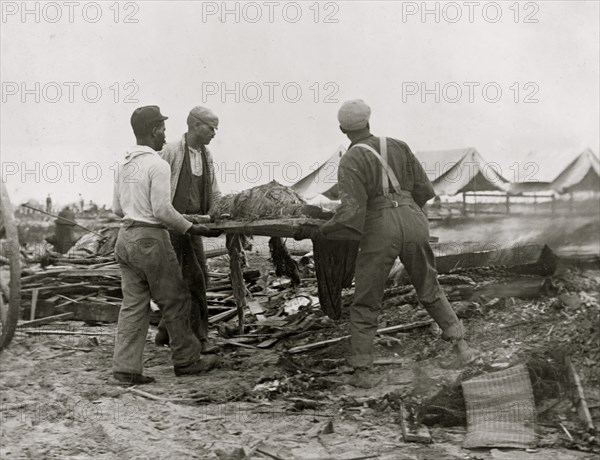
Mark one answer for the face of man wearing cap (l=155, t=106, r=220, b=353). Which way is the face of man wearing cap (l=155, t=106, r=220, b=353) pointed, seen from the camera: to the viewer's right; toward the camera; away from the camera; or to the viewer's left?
to the viewer's right

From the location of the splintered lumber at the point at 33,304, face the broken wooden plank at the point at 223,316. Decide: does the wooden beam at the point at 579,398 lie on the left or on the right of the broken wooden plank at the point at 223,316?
right

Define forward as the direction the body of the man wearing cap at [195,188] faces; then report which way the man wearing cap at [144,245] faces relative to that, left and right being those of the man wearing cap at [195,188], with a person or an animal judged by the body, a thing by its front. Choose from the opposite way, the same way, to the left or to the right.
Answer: to the left

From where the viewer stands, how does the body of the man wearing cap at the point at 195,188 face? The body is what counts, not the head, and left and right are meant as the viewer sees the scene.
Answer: facing the viewer and to the right of the viewer

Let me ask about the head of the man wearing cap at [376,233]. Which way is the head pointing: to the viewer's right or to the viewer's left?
to the viewer's left

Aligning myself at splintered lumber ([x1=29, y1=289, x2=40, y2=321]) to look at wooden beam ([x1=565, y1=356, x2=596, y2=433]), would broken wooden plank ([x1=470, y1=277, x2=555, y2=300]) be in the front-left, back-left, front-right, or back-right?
front-left

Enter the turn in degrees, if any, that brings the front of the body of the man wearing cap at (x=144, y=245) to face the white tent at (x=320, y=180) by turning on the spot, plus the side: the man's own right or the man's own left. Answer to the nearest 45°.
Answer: approximately 45° to the man's own left

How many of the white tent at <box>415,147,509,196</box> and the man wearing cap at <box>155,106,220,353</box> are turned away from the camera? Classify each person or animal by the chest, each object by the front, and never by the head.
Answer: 0

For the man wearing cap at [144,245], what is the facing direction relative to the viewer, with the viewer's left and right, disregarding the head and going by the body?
facing away from the viewer and to the right of the viewer

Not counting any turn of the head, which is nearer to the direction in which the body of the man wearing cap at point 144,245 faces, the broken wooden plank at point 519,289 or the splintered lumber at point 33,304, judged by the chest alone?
the broken wooden plank
